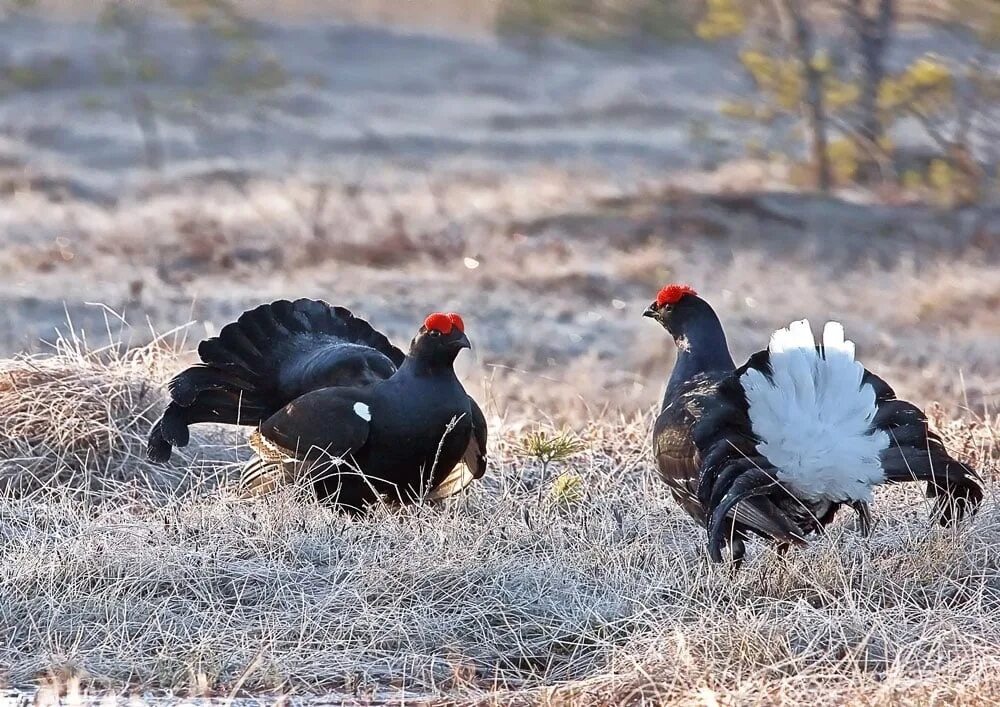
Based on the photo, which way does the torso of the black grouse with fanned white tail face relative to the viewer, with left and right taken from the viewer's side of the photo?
facing away from the viewer and to the left of the viewer

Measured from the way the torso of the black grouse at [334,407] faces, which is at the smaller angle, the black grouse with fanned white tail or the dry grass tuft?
the black grouse with fanned white tail

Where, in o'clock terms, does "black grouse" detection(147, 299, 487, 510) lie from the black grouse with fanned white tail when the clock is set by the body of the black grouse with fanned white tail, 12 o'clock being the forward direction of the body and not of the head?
The black grouse is roughly at 11 o'clock from the black grouse with fanned white tail.

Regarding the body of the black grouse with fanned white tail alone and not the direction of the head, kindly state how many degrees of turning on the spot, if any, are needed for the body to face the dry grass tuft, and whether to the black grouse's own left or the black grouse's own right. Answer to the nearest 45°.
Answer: approximately 45° to the black grouse's own left

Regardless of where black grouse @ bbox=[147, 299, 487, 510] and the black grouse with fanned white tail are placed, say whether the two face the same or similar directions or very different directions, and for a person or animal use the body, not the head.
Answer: very different directions

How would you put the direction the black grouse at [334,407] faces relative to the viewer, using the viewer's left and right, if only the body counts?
facing the viewer and to the right of the viewer

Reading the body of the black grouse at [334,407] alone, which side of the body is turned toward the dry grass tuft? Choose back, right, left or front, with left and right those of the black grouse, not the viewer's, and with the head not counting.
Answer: back

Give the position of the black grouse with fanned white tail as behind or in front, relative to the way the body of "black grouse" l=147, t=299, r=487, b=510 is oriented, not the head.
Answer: in front
